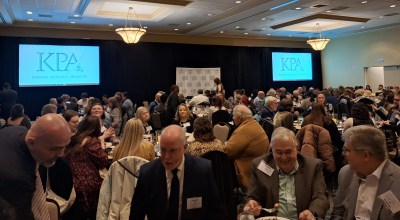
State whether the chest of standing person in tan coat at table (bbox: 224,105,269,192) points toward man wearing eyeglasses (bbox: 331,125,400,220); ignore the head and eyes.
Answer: no

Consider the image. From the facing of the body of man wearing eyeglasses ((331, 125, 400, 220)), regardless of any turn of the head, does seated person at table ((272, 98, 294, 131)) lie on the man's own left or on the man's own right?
on the man's own right

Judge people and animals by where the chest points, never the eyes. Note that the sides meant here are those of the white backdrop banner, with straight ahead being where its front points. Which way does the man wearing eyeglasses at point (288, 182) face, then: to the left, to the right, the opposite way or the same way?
the same way

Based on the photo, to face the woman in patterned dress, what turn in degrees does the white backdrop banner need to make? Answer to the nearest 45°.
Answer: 0° — it already faces them

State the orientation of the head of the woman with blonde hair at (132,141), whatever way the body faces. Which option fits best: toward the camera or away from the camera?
away from the camera

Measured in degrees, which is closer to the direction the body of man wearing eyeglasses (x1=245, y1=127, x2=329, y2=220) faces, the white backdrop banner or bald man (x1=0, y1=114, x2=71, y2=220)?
the bald man

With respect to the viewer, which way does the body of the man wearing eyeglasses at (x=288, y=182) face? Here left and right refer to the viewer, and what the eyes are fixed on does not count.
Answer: facing the viewer

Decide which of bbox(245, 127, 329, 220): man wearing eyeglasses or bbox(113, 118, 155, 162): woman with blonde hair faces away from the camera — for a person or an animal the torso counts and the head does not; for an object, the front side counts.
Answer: the woman with blonde hair

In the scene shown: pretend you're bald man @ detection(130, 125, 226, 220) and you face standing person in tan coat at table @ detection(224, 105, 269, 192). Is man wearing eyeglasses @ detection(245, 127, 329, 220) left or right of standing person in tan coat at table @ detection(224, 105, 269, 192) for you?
right

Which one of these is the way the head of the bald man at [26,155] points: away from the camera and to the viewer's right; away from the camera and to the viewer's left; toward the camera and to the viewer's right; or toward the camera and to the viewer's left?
toward the camera and to the viewer's right

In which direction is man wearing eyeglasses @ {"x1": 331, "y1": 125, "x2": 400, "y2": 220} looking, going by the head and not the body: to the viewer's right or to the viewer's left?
to the viewer's left
